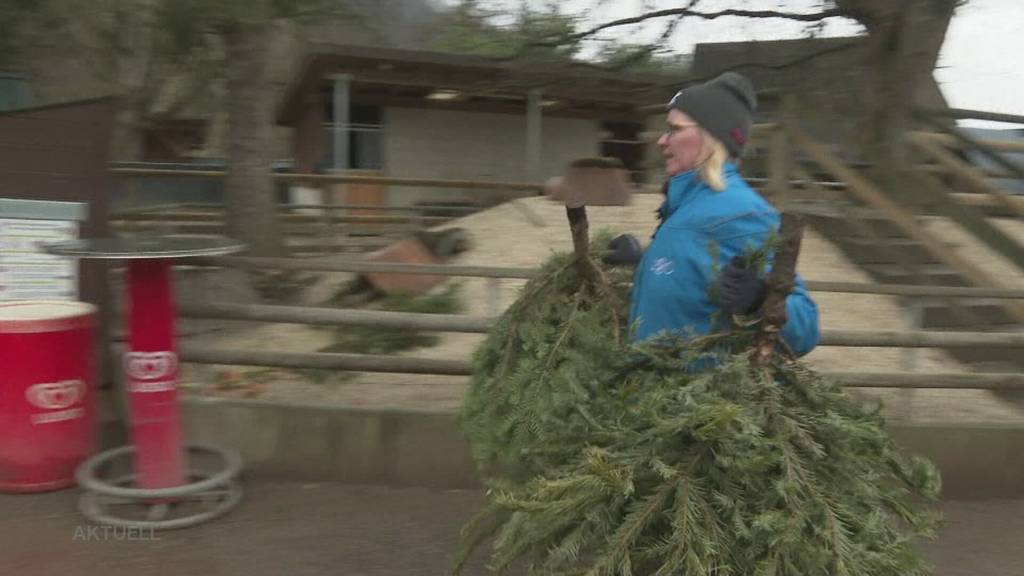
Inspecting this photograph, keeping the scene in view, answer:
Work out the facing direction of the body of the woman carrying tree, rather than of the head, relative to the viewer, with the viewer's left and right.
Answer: facing to the left of the viewer

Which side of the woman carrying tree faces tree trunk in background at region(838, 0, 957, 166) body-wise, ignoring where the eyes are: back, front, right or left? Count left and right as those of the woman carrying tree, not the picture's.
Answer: right

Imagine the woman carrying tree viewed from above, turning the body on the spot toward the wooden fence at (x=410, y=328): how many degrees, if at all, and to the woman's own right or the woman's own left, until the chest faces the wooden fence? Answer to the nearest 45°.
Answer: approximately 45° to the woman's own right

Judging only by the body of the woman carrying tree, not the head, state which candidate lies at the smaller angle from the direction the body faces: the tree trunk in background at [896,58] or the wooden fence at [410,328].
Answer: the wooden fence

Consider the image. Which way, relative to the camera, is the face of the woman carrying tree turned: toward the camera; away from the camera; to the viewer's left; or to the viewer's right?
to the viewer's left

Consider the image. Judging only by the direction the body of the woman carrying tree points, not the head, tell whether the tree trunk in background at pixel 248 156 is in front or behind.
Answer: in front

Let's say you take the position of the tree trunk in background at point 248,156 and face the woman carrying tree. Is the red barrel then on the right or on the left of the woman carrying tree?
right

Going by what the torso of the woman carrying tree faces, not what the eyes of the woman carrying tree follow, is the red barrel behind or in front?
in front
